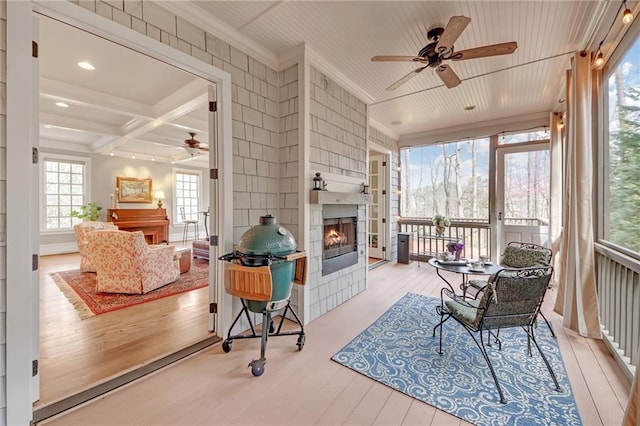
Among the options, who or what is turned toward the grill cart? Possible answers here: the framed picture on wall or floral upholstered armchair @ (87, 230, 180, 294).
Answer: the framed picture on wall

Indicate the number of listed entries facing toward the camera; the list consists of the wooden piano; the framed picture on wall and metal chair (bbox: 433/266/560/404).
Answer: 2

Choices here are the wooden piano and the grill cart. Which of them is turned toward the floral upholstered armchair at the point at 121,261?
the wooden piano

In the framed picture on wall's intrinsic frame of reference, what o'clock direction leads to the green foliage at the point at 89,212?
The green foliage is roughly at 2 o'clock from the framed picture on wall.

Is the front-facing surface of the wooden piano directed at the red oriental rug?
yes

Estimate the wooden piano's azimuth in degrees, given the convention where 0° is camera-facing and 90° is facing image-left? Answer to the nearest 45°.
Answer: approximately 0°

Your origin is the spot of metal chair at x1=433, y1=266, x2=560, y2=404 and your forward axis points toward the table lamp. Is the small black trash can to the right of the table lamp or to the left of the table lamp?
right

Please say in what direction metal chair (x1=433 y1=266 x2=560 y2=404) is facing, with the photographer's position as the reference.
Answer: facing away from the viewer and to the left of the viewer
